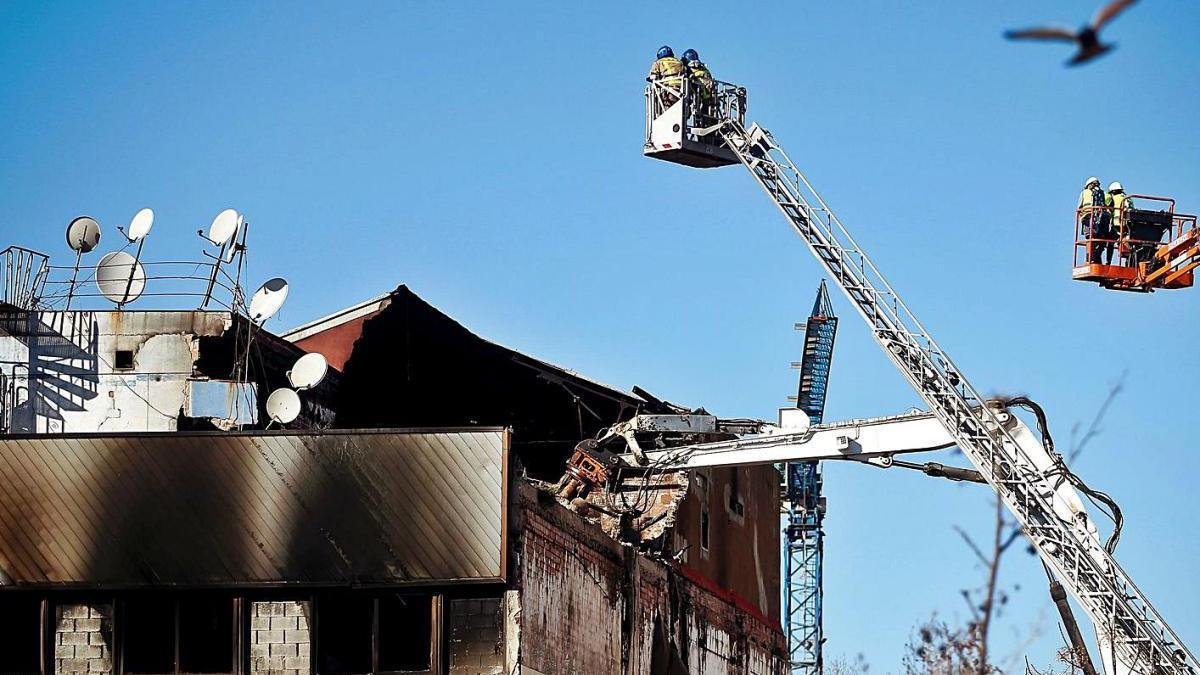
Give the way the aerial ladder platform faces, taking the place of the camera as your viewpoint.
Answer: facing to the left of the viewer

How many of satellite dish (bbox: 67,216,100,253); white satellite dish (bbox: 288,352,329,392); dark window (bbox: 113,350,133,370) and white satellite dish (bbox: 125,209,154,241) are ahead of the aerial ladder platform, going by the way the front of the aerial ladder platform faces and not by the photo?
4

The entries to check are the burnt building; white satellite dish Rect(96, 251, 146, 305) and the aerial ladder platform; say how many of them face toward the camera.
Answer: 2

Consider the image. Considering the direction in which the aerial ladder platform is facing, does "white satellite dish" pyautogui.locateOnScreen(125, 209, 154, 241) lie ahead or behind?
ahead

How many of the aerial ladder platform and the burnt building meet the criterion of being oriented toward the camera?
1

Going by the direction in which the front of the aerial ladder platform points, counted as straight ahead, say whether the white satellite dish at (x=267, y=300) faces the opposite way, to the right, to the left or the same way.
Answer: to the left

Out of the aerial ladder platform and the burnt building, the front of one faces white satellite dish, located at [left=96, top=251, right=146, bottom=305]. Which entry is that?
the aerial ladder platform

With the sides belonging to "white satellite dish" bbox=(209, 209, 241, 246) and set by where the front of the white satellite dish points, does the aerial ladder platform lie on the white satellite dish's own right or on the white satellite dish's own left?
on the white satellite dish's own left

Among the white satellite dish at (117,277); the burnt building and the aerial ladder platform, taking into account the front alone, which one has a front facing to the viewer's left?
the aerial ladder platform

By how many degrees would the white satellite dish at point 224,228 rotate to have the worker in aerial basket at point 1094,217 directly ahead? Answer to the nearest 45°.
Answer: approximately 135° to its left
